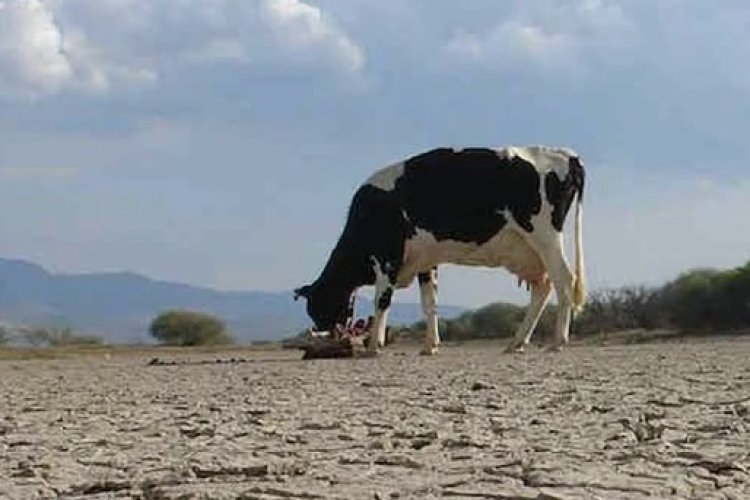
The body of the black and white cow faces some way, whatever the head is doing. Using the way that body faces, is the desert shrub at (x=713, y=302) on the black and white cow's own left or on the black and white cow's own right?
on the black and white cow's own right

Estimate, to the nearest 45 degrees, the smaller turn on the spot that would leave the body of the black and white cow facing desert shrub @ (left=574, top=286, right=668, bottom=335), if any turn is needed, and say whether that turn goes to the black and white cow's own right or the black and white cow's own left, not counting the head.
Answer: approximately 90° to the black and white cow's own right

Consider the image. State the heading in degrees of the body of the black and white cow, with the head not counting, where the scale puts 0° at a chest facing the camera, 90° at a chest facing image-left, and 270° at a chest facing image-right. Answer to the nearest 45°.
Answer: approximately 90°
